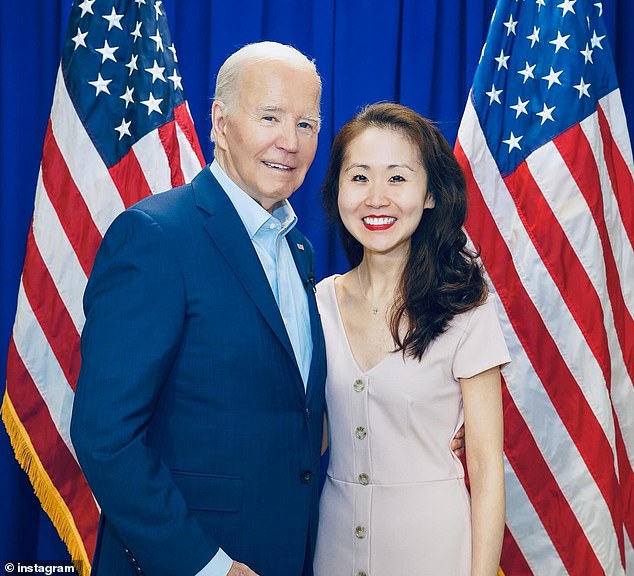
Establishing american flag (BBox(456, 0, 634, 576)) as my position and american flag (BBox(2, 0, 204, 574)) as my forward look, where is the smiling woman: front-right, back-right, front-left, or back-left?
front-left

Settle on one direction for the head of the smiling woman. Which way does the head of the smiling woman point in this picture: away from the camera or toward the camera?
toward the camera

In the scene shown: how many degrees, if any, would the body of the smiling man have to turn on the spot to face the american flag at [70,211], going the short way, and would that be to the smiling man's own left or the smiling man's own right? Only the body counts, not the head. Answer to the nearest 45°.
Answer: approximately 135° to the smiling man's own left

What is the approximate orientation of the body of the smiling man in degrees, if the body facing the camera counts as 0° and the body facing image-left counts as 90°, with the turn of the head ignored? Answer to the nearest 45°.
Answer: approximately 315°

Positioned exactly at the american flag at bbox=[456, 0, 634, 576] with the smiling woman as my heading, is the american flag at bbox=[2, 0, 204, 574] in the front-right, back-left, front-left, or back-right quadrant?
front-right

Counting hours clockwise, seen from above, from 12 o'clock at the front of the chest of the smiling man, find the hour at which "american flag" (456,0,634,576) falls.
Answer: The american flag is roughly at 9 o'clock from the smiling man.

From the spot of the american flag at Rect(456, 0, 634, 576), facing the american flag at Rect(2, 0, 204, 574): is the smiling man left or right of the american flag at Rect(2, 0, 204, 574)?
left
